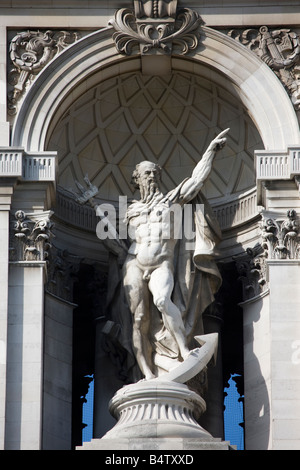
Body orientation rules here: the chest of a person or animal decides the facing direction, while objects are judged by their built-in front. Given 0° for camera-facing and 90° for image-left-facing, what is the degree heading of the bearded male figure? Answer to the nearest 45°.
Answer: approximately 0°
